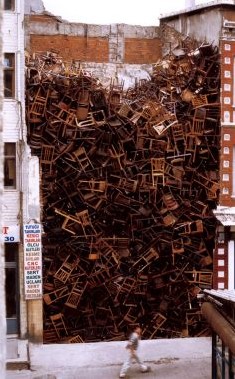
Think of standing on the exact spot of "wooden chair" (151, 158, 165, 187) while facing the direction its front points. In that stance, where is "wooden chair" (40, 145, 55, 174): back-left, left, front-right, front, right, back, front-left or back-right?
right

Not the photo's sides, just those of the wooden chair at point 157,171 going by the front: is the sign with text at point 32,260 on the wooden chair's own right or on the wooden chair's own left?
on the wooden chair's own right

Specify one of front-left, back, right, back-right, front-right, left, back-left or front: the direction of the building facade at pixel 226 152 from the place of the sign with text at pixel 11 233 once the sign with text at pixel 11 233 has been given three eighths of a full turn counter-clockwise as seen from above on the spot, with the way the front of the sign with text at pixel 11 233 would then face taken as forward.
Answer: front-right

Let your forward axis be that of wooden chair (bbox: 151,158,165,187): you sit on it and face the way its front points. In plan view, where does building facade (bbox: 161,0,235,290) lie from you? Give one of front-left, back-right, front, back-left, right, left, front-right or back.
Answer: left

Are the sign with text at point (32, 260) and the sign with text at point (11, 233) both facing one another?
no

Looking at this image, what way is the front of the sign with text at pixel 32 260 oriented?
toward the camera

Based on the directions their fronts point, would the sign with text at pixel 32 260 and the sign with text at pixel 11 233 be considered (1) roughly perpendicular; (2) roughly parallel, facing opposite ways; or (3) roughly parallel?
roughly parallel

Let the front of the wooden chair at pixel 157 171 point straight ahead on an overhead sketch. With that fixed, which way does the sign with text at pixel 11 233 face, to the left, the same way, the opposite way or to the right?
the same way
